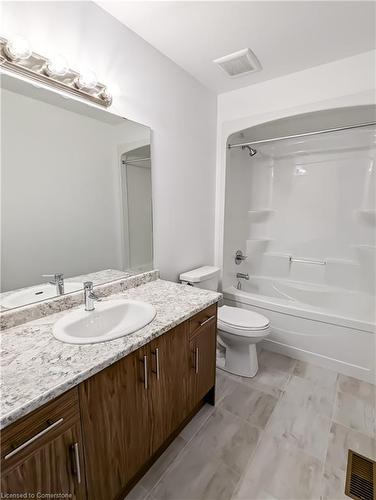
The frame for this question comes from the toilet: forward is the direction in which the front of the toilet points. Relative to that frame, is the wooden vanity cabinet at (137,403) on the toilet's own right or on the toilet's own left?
on the toilet's own right

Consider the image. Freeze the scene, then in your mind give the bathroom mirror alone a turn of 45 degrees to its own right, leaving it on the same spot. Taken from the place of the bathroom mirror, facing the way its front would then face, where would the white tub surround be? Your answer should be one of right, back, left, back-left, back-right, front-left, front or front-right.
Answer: left

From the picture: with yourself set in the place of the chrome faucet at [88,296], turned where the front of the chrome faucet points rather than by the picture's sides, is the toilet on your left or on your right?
on your left

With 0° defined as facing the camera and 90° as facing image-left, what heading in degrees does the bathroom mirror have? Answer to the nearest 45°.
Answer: approximately 315°

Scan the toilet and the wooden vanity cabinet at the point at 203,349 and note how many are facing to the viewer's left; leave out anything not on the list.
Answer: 0

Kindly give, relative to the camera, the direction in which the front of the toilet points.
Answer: facing the viewer and to the right of the viewer

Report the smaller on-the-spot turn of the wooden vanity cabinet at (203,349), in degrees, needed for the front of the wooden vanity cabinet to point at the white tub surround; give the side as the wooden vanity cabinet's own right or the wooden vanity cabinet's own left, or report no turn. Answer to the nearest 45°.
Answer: approximately 90° to the wooden vanity cabinet's own left

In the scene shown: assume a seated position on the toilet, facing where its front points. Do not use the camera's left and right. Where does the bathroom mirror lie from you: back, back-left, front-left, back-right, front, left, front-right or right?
right

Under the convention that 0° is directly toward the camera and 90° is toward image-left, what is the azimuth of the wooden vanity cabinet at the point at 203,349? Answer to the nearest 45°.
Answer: approximately 315°

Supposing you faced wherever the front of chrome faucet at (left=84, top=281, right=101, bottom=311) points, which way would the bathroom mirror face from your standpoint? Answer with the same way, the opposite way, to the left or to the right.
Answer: the same way

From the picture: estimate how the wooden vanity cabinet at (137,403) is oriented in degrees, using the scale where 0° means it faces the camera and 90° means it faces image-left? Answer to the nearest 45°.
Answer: approximately 315°
